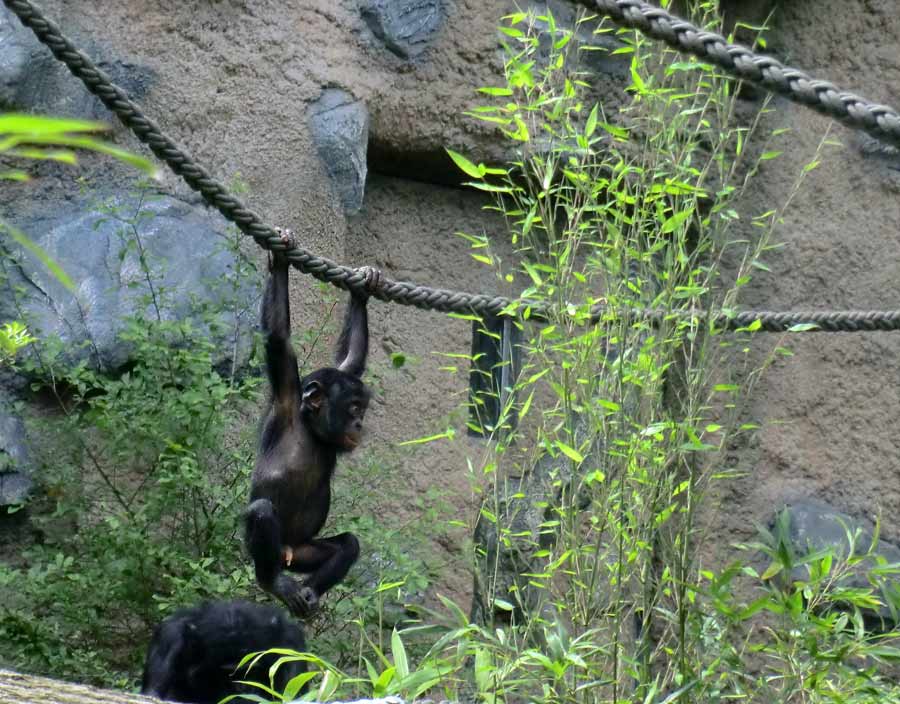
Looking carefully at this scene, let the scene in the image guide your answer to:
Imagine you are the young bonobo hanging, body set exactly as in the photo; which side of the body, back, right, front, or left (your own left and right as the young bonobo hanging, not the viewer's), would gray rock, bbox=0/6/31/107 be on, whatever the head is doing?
back

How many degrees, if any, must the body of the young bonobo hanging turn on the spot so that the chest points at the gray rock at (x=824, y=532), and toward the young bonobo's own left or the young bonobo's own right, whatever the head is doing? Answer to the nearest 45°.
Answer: approximately 90° to the young bonobo's own left

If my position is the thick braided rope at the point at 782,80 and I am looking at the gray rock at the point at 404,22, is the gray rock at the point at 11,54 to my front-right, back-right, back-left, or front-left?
front-left

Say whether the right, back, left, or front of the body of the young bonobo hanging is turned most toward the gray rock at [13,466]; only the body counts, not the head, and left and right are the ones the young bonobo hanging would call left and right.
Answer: back

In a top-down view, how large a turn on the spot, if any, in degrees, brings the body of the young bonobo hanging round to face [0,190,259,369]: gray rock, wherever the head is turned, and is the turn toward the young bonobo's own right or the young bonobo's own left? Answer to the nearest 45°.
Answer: approximately 180°

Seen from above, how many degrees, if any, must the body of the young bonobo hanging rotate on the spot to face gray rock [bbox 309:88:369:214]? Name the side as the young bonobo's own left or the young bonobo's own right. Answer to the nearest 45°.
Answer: approximately 135° to the young bonobo's own left

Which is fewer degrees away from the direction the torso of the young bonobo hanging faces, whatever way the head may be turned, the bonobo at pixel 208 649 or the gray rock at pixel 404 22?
the bonobo
